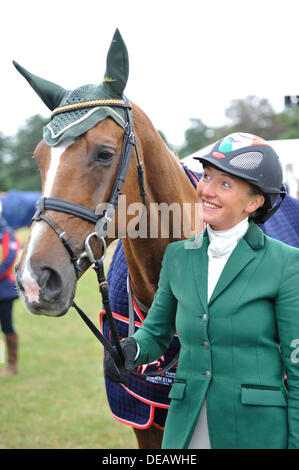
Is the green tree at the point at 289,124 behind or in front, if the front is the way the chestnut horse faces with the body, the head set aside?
behind

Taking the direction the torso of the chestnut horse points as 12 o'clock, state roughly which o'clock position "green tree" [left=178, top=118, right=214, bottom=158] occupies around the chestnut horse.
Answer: The green tree is roughly at 5 o'clock from the chestnut horse.

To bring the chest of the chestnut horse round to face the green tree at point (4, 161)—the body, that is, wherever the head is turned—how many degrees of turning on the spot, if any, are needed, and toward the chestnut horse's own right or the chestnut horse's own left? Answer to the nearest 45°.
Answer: approximately 135° to the chestnut horse's own right
